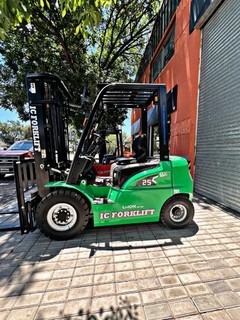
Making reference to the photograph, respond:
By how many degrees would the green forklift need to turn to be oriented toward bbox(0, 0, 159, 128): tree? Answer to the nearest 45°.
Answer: approximately 90° to its right

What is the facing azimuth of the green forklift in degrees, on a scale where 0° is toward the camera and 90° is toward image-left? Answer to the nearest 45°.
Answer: approximately 90°
